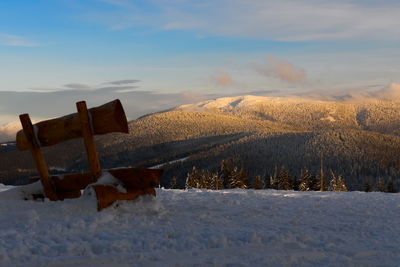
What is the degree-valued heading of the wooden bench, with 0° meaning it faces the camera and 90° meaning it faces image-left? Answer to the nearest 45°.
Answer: approximately 225°
